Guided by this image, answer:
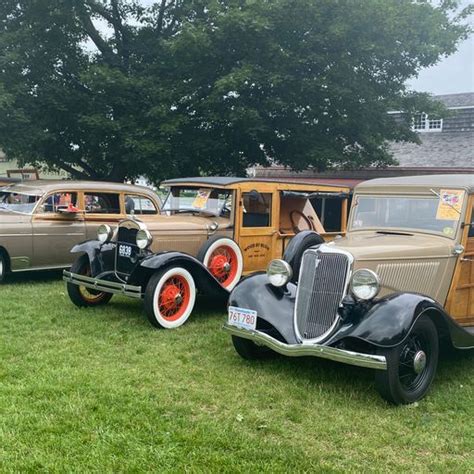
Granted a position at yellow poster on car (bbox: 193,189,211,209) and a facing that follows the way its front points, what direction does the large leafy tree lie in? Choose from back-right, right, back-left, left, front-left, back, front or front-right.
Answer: back-right

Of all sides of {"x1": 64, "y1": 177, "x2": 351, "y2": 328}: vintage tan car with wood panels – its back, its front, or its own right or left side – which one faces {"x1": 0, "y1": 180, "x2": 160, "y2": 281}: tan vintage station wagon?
right

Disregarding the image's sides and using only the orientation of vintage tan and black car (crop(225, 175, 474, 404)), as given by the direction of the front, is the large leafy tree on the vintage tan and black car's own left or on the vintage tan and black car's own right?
on the vintage tan and black car's own right

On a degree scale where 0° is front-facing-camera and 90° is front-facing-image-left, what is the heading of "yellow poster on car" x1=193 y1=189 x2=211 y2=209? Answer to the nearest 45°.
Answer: approximately 45°

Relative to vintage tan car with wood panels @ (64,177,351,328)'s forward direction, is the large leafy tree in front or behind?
behind

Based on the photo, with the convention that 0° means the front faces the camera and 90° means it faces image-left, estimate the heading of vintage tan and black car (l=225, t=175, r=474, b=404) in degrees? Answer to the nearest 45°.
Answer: approximately 45°

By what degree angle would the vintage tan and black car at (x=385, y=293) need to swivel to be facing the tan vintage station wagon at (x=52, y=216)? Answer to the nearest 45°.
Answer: approximately 90° to its right

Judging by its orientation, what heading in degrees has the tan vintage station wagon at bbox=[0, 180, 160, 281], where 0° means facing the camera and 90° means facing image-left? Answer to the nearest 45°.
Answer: approximately 45°
